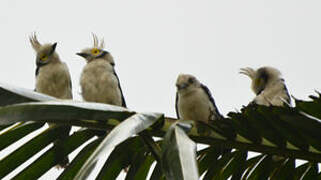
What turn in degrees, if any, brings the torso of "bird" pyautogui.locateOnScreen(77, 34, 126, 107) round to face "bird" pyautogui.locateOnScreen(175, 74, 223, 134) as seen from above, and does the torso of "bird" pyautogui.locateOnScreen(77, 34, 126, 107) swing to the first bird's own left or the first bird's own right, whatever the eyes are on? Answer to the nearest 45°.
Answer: approximately 90° to the first bird's own left

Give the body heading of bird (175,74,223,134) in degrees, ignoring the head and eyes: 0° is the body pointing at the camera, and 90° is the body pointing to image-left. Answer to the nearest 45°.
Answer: approximately 45°

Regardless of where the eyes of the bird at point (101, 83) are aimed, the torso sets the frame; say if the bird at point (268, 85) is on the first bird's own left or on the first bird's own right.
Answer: on the first bird's own left

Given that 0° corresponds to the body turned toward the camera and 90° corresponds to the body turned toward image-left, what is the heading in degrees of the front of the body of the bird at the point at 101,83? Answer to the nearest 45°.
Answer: approximately 45°

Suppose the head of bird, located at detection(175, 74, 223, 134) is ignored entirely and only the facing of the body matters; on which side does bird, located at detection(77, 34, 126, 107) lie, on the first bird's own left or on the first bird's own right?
on the first bird's own right

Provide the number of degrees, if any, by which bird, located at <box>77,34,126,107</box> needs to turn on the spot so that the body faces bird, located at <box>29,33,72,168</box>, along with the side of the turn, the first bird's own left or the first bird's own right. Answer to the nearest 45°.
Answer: approximately 90° to the first bird's own right
